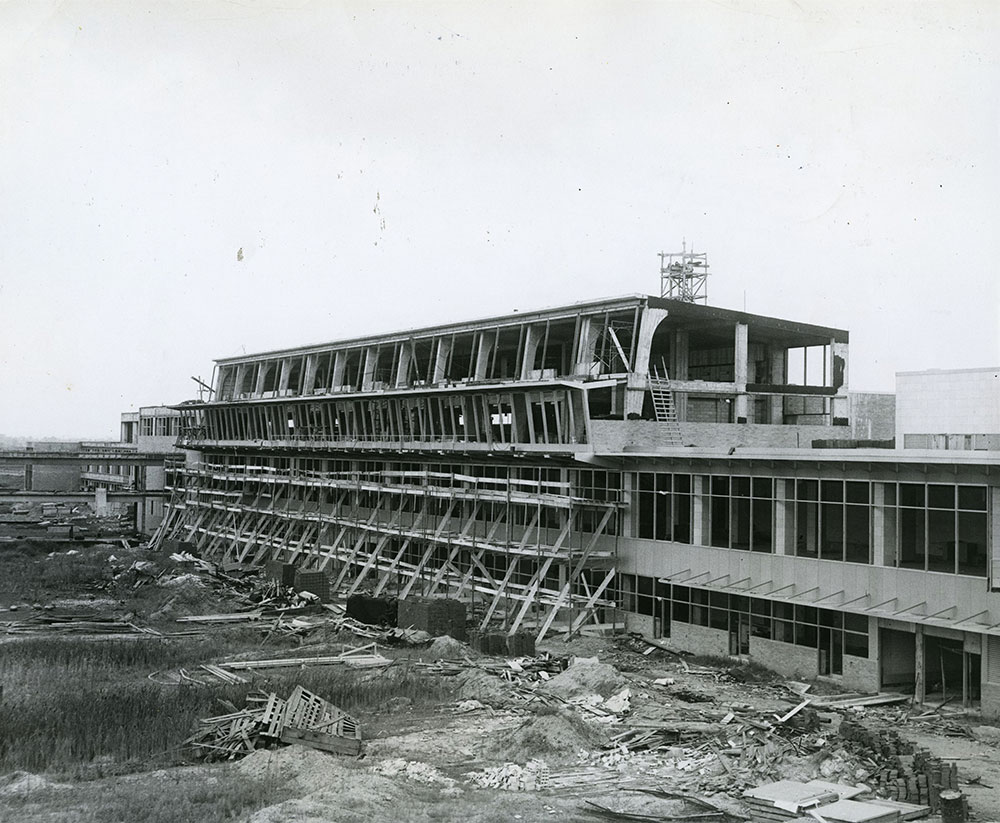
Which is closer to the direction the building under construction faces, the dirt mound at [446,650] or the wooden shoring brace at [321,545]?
the dirt mound

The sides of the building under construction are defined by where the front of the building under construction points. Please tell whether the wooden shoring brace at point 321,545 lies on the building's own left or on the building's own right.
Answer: on the building's own right

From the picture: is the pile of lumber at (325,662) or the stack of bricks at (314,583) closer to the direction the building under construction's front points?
the pile of lumber

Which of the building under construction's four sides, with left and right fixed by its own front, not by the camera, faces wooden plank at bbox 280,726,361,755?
front

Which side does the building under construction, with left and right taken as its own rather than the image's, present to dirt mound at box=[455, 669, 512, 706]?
front

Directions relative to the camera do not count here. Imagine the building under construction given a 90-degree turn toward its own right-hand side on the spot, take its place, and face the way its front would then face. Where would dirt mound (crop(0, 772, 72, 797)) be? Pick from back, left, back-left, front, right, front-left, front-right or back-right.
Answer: left

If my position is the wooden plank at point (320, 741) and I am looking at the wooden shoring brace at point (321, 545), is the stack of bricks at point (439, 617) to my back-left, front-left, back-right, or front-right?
front-right

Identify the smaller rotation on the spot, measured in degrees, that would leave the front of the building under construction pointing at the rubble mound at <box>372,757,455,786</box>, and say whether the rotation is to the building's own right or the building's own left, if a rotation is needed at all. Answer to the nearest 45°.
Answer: approximately 45° to the building's own left

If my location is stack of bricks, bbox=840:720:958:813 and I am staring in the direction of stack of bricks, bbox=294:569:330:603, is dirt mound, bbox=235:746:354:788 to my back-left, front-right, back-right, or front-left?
front-left

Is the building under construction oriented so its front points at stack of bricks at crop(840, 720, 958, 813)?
no
